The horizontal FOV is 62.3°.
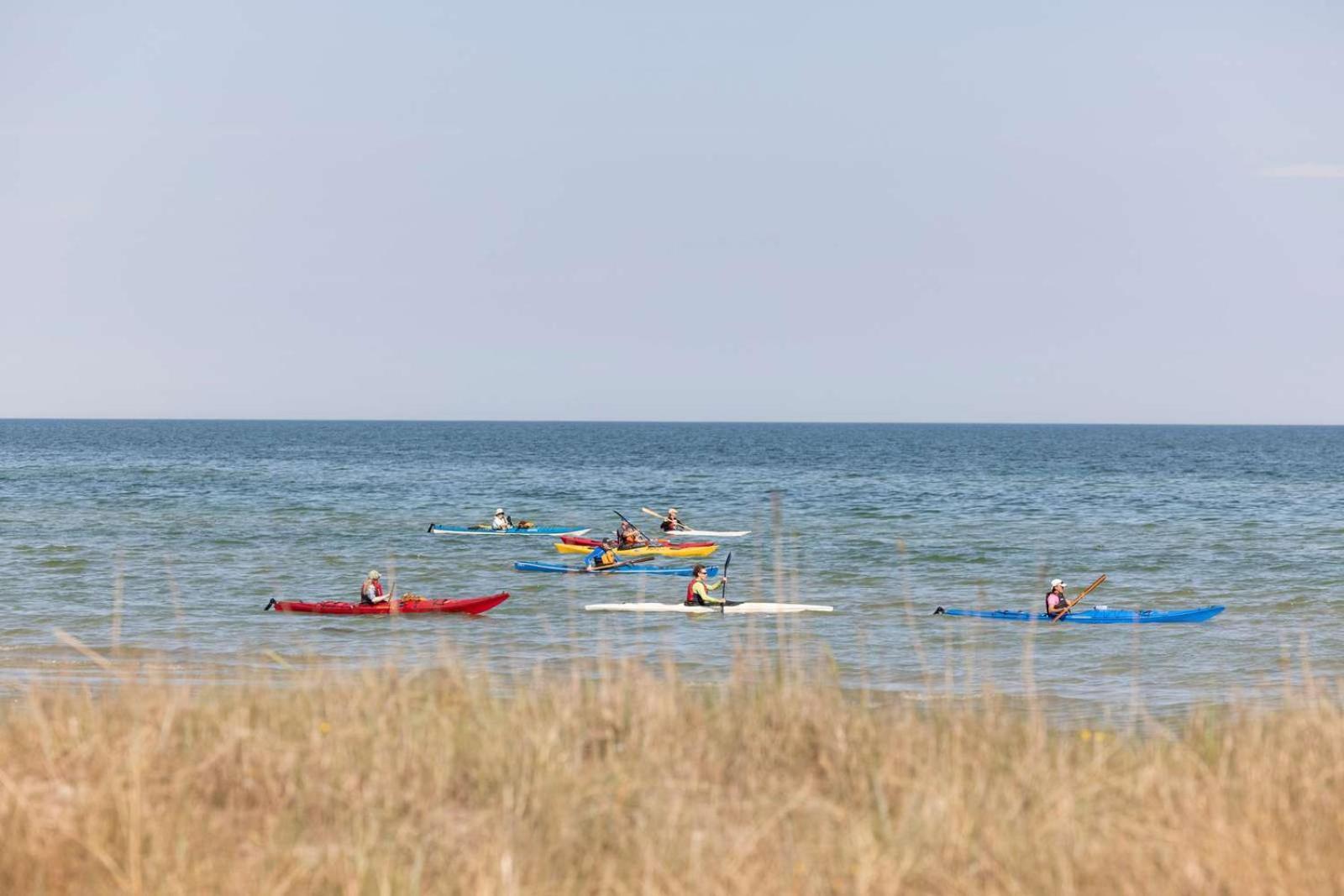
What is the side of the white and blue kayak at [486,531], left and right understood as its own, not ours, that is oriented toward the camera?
right

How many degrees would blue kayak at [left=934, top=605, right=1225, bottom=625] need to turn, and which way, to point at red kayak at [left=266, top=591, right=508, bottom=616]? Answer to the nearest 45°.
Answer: approximately 180°

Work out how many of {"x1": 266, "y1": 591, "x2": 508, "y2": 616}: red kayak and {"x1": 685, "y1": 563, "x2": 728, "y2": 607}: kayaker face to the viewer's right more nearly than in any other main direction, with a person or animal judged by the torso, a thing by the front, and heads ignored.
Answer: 2

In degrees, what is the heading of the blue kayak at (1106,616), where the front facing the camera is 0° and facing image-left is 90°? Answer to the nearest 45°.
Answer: approximately 270°

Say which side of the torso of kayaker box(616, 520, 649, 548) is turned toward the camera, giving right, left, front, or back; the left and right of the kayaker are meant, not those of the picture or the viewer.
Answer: right

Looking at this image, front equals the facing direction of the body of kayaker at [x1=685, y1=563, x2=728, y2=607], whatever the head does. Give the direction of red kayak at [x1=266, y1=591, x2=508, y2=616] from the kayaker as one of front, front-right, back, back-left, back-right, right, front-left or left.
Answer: back

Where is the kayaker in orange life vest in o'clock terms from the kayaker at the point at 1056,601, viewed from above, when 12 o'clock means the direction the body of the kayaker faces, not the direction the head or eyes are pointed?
The kayaker in orange life vest is roughly at 7 o'clock from the kayaker.

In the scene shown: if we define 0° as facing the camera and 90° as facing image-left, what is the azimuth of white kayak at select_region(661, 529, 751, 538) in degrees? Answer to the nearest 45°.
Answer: approximately 270°

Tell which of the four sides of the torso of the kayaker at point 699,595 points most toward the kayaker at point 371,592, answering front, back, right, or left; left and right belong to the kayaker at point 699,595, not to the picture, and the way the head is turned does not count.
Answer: back

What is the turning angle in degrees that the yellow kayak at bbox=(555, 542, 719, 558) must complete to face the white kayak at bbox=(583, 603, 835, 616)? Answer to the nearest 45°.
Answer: approximately 90° to its right

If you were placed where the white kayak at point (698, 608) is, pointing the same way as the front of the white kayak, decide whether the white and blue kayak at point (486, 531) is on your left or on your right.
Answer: on your left

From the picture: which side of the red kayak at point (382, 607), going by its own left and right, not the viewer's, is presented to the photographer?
right

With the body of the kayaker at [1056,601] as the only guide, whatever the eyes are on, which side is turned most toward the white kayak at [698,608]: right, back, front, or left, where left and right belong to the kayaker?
back

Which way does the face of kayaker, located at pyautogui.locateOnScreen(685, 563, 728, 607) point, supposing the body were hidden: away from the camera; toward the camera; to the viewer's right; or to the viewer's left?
to the viewer's right

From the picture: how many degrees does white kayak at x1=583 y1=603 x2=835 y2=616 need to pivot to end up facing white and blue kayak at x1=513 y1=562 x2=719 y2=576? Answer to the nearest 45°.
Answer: approximately 90° to its left
